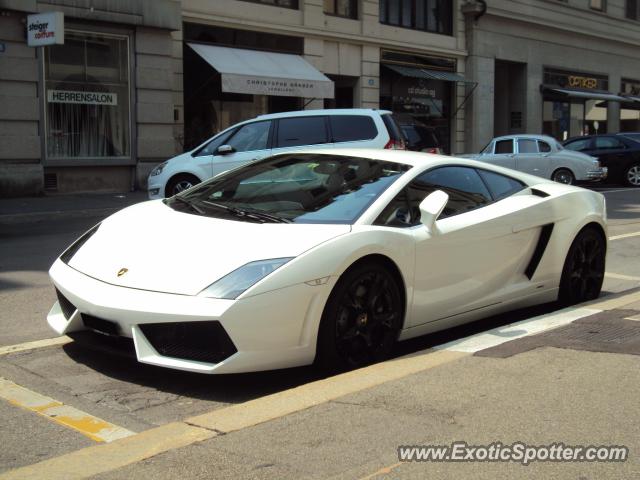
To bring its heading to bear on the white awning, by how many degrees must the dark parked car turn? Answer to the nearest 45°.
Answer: approximately 45° to its left

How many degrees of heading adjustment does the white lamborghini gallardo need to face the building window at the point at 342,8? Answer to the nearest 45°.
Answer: approximately 135° to its right

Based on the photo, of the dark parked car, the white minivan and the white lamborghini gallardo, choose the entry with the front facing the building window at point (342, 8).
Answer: the dark parked car

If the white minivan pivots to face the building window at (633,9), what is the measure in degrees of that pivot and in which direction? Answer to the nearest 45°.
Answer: approximately 135° to its right

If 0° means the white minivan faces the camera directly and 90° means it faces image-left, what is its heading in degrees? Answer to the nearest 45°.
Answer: approximately 90°

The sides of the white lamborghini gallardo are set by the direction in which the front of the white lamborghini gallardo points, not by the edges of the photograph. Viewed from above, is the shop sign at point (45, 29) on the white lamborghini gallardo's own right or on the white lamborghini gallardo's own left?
on the white lamborghini gallardo's own right

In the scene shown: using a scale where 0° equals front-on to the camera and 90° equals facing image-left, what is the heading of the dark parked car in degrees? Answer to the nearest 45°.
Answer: approximately 90°

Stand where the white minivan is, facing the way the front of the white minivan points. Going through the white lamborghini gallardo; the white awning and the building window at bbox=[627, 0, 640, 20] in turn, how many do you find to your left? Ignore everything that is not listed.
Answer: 1

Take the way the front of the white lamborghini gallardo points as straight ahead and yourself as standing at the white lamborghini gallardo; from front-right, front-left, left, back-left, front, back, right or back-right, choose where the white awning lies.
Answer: back-right

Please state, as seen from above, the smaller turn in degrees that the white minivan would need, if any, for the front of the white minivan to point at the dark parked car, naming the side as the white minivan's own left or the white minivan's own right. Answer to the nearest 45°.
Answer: approximately 135° to the white minivan's own right
